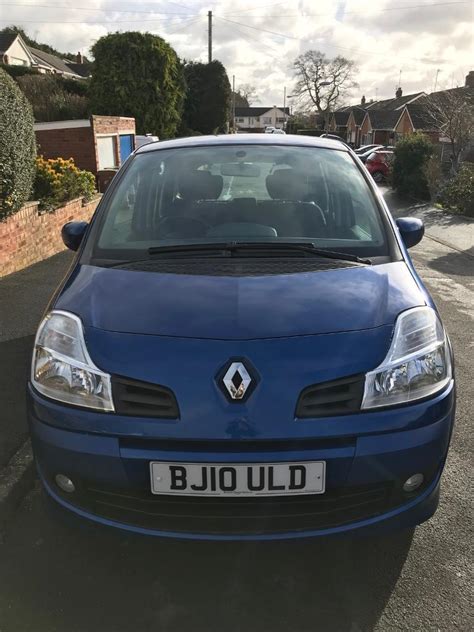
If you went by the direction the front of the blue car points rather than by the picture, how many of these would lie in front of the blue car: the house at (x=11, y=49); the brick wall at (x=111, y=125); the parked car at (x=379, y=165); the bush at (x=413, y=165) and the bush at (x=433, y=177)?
0

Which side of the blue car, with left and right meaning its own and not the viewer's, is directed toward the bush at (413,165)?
back

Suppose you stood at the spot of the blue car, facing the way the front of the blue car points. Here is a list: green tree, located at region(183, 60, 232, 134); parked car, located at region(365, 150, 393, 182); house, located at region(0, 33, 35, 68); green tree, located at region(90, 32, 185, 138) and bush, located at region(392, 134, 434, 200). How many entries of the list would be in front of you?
0

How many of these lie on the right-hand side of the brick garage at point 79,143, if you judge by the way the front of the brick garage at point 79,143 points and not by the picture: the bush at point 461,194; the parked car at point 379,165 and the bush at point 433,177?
0

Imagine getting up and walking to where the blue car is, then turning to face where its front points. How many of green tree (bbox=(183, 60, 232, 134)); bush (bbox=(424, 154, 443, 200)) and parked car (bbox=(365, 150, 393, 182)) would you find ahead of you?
0

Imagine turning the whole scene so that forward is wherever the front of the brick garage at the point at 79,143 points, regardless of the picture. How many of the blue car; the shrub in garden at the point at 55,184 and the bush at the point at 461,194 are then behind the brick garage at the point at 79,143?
0

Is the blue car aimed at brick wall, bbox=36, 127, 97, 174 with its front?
no

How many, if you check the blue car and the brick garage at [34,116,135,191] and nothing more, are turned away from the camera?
0

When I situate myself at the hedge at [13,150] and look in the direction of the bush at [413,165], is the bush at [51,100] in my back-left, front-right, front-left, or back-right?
front-left

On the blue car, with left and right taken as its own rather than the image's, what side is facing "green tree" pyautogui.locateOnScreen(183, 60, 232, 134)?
back

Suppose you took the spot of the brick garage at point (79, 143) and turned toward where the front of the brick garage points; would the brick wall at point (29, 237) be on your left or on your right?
on your right

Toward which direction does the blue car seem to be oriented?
toward the camera

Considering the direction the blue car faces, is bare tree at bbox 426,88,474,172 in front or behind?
behind

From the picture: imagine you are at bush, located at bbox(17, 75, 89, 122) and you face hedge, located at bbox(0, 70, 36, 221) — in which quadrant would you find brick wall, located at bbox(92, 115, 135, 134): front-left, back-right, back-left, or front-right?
front-left

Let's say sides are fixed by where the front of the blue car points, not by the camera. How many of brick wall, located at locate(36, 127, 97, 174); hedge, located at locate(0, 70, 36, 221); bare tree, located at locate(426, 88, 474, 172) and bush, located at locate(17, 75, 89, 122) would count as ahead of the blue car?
0

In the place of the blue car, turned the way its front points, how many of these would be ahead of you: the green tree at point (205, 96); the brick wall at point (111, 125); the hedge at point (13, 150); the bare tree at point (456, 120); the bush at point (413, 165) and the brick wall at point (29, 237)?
0

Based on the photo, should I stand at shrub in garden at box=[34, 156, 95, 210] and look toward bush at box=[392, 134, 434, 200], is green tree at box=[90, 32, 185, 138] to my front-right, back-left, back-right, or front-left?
front-left

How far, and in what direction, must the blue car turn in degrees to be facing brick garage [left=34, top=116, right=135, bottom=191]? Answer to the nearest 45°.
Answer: approximately 180°

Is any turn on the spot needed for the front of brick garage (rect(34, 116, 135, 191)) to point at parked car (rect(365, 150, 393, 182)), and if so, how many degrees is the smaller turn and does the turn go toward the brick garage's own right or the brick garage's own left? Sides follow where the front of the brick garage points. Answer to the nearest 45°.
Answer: approximately 90° to the brick garage's own left

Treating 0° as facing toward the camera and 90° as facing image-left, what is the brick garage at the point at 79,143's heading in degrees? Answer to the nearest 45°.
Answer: approximately 315°

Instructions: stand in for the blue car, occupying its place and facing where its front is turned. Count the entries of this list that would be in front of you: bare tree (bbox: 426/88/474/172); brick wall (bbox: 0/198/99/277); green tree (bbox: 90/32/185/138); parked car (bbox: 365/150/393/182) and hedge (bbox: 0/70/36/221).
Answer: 0

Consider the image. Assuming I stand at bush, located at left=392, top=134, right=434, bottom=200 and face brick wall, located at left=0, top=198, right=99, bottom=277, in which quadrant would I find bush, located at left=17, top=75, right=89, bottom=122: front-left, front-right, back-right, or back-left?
front-right
